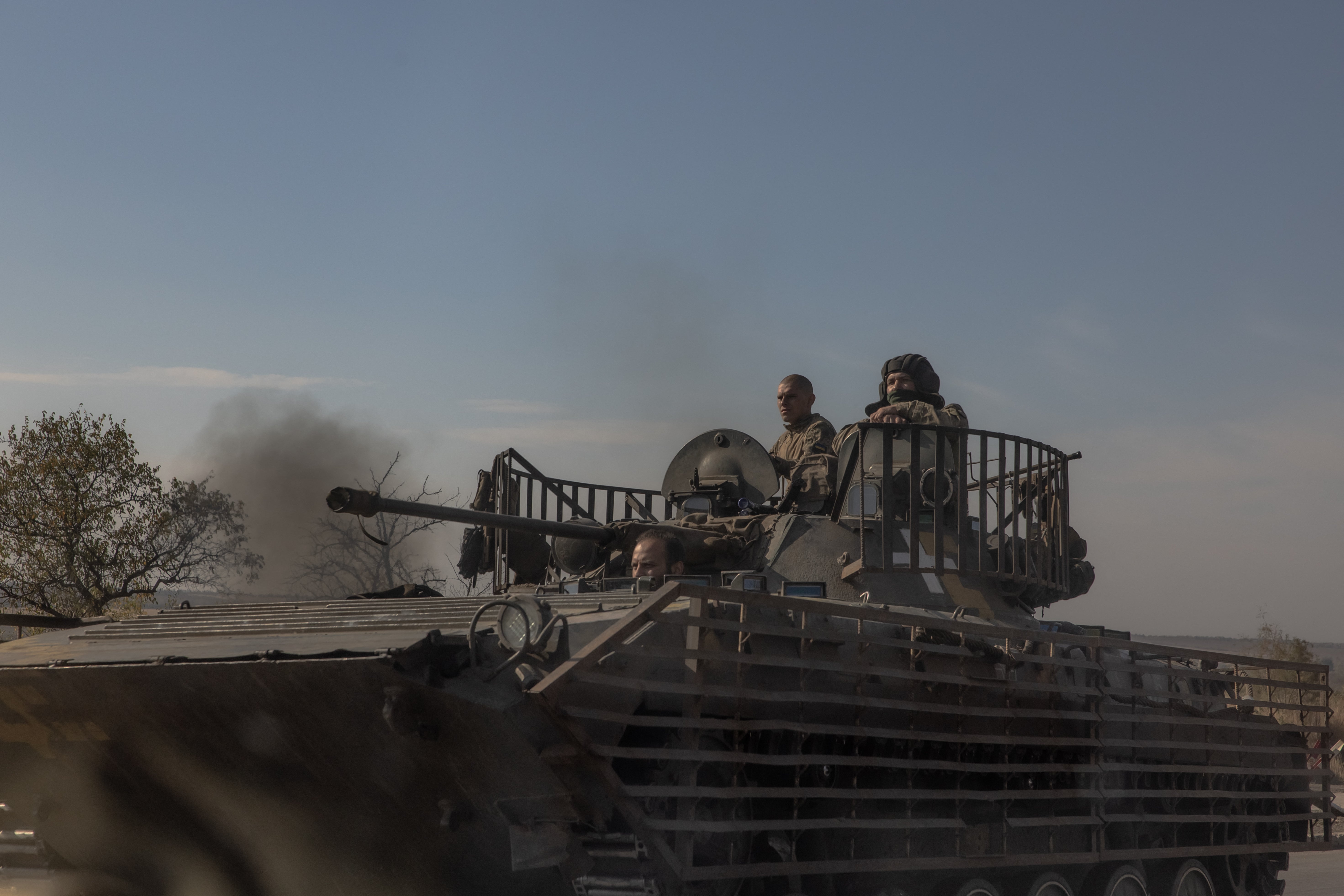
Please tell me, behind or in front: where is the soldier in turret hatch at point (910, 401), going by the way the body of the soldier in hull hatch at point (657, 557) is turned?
behind

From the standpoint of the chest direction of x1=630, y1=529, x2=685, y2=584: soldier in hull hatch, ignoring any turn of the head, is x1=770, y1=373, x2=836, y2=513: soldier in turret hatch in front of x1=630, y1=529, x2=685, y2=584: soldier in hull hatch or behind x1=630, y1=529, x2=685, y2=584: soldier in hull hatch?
behind

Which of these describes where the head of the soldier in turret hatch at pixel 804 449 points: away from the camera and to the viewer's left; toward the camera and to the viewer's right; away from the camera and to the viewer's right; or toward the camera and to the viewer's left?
toward the camera and to the viewer's left

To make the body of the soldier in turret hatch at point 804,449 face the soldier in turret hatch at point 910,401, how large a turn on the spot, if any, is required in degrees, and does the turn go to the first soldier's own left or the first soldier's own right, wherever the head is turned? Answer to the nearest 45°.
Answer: approximately 135° to the first soldier's own left

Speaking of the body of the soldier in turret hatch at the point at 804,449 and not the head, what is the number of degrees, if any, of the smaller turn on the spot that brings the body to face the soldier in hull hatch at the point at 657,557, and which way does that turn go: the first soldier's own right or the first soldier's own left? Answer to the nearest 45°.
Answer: approximately 45° to the first soldier's own left

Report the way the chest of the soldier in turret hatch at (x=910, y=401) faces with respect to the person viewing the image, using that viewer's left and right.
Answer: facing the viewer and to the left of the viewer

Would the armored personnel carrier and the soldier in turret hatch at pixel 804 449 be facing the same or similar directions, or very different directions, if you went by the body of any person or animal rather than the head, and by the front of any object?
same or similar directions

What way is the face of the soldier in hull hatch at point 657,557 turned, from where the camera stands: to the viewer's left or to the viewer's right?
to the viewer's left
